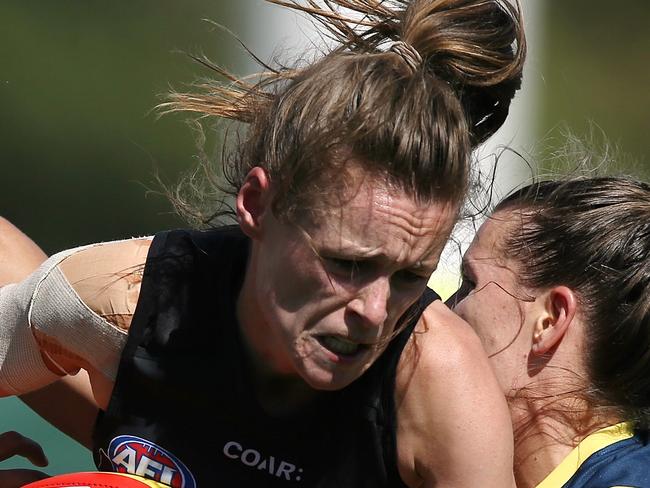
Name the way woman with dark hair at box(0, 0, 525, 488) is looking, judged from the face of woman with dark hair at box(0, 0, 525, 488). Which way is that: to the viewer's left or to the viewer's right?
to the viewer's right

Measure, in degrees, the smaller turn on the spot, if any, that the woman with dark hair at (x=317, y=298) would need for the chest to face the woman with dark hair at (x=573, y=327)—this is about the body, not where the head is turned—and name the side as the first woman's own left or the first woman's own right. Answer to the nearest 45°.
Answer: approximately 90° to the first woman's own left

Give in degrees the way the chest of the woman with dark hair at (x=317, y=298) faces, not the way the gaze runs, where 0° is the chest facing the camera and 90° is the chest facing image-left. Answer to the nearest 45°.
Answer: approximately 0°

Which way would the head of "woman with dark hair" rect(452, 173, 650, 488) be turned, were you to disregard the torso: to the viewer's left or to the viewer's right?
to the viewer's left
